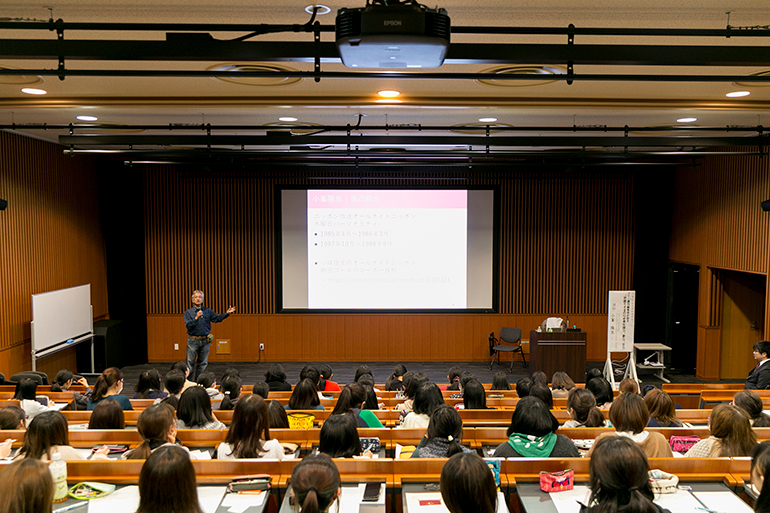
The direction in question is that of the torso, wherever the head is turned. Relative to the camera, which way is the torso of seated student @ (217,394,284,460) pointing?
away from the camera

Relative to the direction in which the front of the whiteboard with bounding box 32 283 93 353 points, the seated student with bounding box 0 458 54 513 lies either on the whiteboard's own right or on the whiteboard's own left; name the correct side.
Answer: on the whiteboard's own right

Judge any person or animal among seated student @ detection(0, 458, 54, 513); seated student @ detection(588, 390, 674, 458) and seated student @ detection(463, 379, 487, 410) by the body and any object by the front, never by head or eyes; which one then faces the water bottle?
seated student @ detection(0, 458, 54, 513)

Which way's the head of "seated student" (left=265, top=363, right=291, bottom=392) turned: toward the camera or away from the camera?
away from the camera

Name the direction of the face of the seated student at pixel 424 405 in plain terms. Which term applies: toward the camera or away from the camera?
away from the camera

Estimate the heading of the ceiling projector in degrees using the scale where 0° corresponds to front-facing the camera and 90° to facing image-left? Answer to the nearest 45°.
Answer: approximately 180°

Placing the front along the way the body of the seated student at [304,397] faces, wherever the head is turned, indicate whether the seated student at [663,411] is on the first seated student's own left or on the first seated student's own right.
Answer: on the first seated student's own right

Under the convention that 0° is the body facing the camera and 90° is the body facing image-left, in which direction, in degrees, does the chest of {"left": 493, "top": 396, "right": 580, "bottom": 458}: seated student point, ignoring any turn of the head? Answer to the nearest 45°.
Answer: approximately 180°

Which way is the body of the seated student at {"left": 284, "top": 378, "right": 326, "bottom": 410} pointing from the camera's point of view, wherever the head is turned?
away from the camera

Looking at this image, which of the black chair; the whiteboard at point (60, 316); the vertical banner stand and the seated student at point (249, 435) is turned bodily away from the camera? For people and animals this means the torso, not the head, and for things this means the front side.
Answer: the seated student
